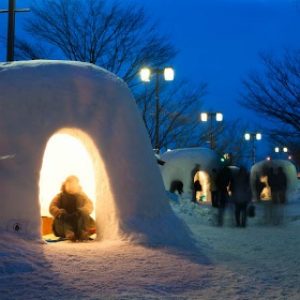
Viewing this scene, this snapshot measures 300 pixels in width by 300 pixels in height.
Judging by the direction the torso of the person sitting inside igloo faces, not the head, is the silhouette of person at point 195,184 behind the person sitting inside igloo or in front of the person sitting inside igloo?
behind

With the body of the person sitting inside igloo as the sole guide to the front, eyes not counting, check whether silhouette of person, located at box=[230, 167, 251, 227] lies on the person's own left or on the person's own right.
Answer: on the person's own left

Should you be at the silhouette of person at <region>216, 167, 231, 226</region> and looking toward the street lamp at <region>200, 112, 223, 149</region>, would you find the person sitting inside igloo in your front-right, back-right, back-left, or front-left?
back-left

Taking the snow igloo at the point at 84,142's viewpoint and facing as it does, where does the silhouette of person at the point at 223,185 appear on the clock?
The silhouette of person is roughly at 7 o'clock from the snow igloo.

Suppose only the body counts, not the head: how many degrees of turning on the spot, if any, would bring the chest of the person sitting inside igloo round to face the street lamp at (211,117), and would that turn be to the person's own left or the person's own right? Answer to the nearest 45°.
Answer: approximately 180°

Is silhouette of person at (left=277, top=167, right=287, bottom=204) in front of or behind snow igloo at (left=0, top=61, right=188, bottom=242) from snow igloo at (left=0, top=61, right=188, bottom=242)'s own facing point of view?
behind

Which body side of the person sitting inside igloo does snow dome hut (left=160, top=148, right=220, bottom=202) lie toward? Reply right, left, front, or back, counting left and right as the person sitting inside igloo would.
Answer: back

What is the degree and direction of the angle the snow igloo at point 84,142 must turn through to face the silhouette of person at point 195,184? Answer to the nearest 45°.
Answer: approximately 180°
